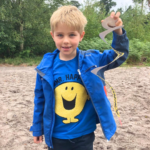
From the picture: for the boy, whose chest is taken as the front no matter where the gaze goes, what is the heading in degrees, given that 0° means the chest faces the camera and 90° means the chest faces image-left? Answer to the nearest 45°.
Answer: approximately 0°
